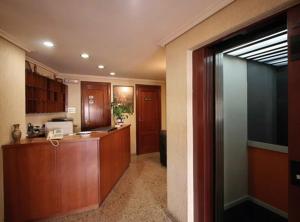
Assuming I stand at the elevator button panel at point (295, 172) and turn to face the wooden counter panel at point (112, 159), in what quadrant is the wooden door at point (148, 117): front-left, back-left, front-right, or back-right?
front-right

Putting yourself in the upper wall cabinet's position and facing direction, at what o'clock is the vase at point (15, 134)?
The vase is roughly at 2 o'clock from the upper wall cabinet.

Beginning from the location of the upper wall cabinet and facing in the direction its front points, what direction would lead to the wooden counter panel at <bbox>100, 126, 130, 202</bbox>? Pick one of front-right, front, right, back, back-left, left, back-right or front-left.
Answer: front

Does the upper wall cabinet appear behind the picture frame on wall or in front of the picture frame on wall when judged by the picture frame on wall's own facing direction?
in front

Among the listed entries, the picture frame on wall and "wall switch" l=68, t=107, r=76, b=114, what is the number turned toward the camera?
2

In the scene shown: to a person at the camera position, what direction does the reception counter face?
facing the viewer and to the right of the viewer

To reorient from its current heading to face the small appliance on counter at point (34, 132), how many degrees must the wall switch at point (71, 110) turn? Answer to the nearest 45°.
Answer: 0° — it already faces it

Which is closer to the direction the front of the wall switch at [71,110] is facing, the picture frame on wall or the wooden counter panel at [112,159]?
the wooden counter panel

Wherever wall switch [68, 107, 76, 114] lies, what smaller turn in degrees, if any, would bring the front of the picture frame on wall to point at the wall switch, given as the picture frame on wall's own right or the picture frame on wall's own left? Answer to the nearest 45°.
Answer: approximately 90° to the picture frame on wall's own right

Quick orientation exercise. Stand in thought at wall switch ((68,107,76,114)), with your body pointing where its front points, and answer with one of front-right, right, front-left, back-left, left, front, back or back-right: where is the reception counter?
front

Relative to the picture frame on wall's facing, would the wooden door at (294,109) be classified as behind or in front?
in front

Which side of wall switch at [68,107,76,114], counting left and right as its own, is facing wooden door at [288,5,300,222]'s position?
front

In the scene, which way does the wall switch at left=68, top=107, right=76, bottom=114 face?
toward the camera

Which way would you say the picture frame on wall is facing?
toward the camera
